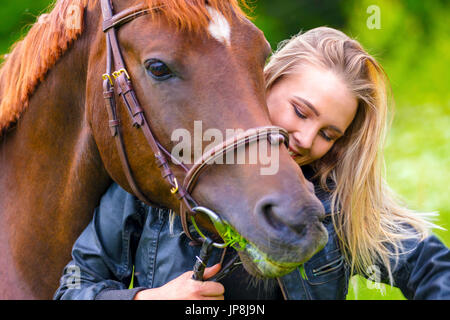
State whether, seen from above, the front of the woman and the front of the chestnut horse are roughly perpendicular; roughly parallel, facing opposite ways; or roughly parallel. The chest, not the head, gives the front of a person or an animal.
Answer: roughly perpendicular

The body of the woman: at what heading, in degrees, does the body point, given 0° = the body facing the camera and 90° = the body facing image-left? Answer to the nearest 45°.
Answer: approximately 45°

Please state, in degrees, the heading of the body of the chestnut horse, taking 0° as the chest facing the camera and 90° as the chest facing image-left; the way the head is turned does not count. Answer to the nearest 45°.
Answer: approximately 315°

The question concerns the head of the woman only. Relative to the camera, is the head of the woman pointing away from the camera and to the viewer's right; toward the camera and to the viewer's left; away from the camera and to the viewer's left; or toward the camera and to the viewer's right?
toward the camera and to the viewer's left
